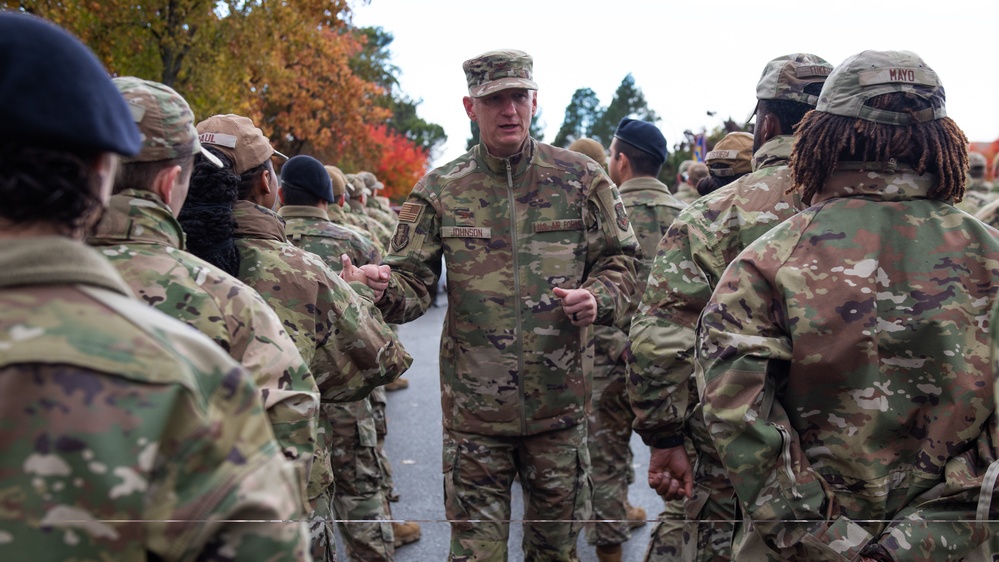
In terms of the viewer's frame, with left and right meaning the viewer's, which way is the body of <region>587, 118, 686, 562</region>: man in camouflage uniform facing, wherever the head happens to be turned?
facing away from the viewer and to the left of the viewer

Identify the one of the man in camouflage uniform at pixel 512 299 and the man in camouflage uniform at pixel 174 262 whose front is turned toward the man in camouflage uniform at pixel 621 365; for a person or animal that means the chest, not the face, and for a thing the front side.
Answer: the man in camouflage uniform at pixel 174 262

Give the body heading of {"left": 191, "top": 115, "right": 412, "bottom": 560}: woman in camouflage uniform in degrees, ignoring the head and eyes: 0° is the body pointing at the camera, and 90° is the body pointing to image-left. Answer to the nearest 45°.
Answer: approximately 225°

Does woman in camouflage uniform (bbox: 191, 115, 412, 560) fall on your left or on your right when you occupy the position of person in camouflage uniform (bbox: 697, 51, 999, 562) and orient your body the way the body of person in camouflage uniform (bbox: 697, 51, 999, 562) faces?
on your left

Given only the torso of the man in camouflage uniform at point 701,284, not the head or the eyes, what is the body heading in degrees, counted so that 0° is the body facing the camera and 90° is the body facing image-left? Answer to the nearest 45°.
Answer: approximately 135°

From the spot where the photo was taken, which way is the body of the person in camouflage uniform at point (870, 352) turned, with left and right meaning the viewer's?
facing away from the viewer

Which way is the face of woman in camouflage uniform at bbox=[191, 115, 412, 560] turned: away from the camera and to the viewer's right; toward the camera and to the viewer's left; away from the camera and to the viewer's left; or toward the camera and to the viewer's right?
away from the camera and to the viewer's right

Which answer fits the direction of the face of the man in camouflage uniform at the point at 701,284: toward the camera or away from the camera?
away from the camera

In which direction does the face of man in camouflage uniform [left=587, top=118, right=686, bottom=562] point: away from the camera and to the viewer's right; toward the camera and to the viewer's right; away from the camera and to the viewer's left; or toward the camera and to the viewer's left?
away from the camera and to the viewer's left

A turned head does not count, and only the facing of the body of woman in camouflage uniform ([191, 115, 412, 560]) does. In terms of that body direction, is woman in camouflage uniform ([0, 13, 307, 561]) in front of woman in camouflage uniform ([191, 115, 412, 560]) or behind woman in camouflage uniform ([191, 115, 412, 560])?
behind
